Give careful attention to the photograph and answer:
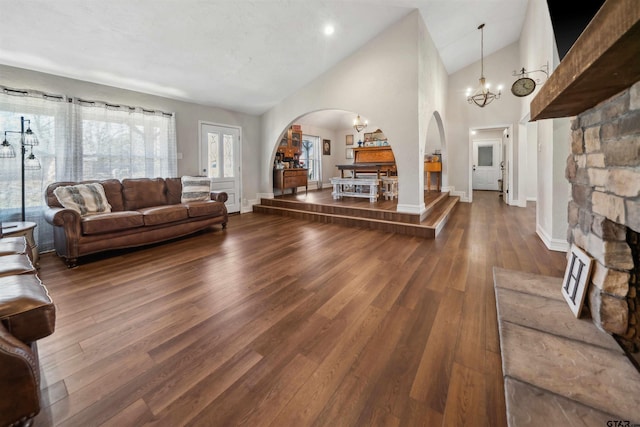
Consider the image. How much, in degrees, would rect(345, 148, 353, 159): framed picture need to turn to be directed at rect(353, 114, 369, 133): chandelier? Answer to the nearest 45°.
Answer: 0° — it already faces it

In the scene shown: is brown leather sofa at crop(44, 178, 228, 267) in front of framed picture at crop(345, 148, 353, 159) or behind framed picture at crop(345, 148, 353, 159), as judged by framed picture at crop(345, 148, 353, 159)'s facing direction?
in front

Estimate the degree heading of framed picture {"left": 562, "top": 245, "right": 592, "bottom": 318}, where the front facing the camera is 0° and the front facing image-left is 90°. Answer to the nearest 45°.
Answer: approximately 45°

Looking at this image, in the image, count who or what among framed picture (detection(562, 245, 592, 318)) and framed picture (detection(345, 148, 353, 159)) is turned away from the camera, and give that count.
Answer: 0

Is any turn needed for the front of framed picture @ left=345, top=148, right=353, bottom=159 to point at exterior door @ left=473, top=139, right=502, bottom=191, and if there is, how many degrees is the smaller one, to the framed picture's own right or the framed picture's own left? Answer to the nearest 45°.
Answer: approximately 90° to the framed picture's own left

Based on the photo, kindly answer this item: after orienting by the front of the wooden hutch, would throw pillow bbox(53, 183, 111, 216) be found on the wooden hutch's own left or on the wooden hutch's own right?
on the wooden hutch's own right

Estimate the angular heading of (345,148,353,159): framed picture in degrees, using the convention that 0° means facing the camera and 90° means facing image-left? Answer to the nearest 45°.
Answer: approximately 0°

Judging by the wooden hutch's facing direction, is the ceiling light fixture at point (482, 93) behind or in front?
in front
